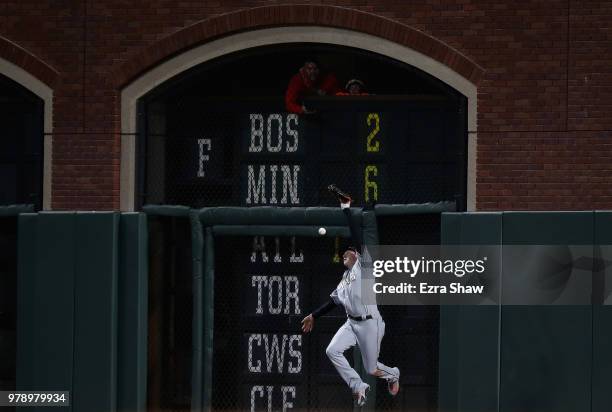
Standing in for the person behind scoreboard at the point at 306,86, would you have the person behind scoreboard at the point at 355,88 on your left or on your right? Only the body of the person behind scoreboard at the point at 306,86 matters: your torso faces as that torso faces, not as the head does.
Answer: on your left

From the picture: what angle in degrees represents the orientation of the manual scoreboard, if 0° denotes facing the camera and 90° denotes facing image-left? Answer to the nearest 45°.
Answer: approximately 0°

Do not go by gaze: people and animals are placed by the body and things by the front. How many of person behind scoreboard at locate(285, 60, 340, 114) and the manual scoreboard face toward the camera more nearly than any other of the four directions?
2
